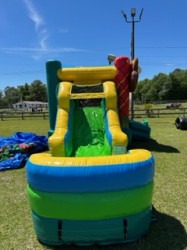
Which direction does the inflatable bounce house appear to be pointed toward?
toward the camera

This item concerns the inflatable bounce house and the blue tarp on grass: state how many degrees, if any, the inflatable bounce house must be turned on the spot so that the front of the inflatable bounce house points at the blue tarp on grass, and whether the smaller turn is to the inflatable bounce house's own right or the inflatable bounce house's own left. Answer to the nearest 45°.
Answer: approximately 135° to the inflatable bounce house's own right
